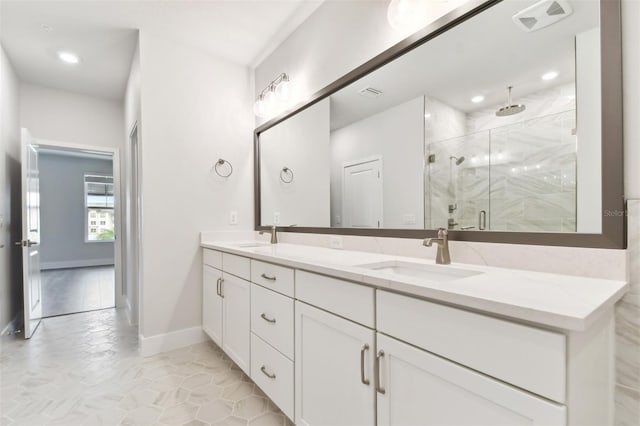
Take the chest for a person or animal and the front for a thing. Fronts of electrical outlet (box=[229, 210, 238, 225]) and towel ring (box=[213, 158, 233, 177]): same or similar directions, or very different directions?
same or similar directions

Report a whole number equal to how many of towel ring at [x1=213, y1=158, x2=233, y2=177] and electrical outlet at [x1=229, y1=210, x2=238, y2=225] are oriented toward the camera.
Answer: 2

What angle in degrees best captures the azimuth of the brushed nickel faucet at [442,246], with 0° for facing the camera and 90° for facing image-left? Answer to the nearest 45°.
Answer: approximately 45°

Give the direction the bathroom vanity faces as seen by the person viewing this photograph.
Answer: facing the viewer and to the left of the viewer

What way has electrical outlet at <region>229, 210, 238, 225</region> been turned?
toward the camera

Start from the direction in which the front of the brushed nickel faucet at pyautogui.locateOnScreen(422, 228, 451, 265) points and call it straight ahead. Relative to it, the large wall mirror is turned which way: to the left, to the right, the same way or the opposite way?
the same way

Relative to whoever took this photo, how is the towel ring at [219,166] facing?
facing the viewer
